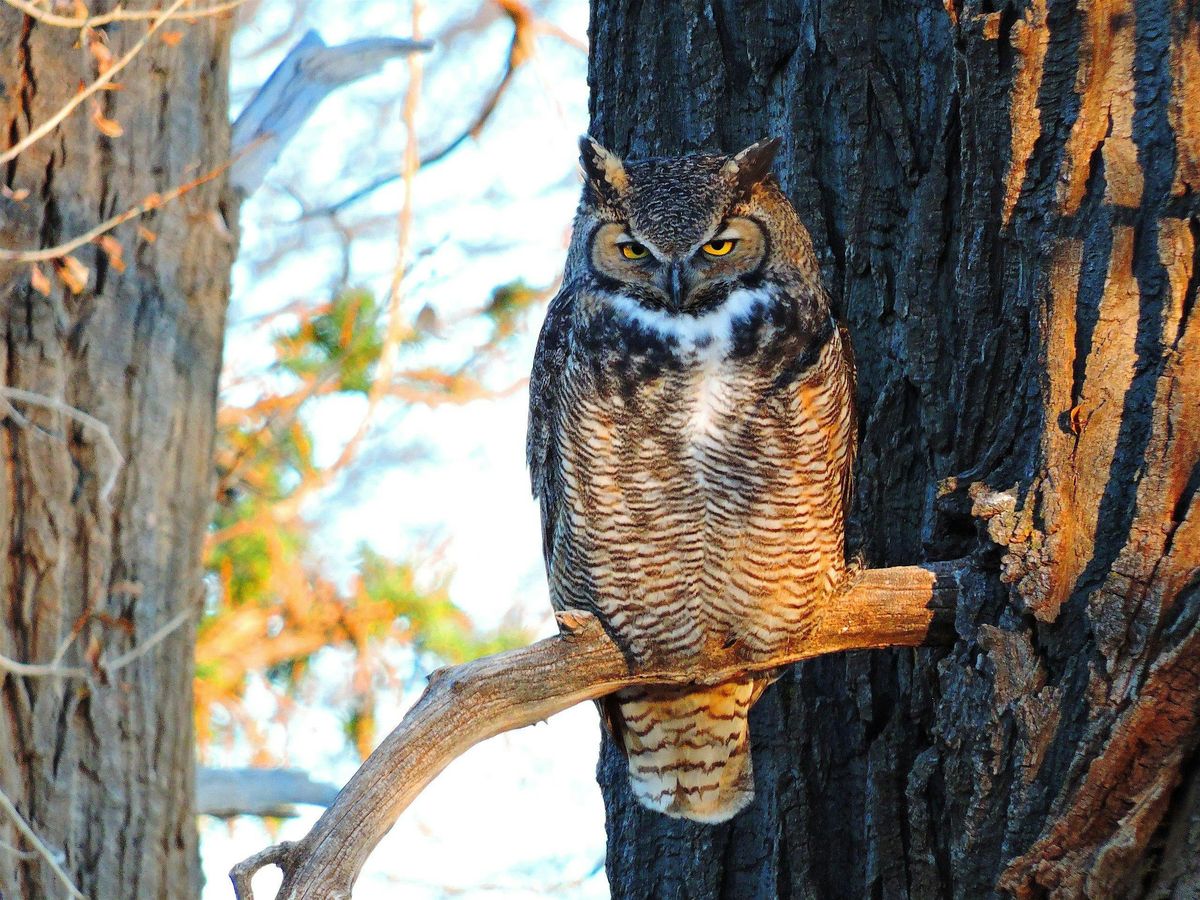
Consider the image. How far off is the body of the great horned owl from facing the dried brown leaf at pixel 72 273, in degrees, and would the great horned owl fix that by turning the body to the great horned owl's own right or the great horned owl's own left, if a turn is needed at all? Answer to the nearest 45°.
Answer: approximately 135° to the great horned owl's own right

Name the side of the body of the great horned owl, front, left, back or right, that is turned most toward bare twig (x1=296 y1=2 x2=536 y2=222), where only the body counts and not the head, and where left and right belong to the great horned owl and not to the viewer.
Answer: back

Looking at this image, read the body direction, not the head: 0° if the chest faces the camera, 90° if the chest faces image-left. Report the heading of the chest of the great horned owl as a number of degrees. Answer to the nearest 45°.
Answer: approximately 0°

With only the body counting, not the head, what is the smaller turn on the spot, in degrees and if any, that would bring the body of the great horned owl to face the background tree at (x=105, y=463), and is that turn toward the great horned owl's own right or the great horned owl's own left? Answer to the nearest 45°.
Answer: approximately 135° to the great horned owl's own right

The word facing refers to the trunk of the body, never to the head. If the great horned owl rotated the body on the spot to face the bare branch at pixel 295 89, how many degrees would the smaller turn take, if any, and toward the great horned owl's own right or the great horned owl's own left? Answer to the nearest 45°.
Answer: approximately 135° to the great horned owl's own right

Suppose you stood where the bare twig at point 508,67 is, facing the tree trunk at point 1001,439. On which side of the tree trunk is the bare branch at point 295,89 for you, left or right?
right

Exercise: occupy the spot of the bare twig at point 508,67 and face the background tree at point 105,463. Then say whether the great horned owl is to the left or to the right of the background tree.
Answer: left

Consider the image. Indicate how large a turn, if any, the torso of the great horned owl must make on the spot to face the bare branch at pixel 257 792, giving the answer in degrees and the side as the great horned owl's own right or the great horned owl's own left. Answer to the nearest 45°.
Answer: approximately 135° to the great horned owl's own right
